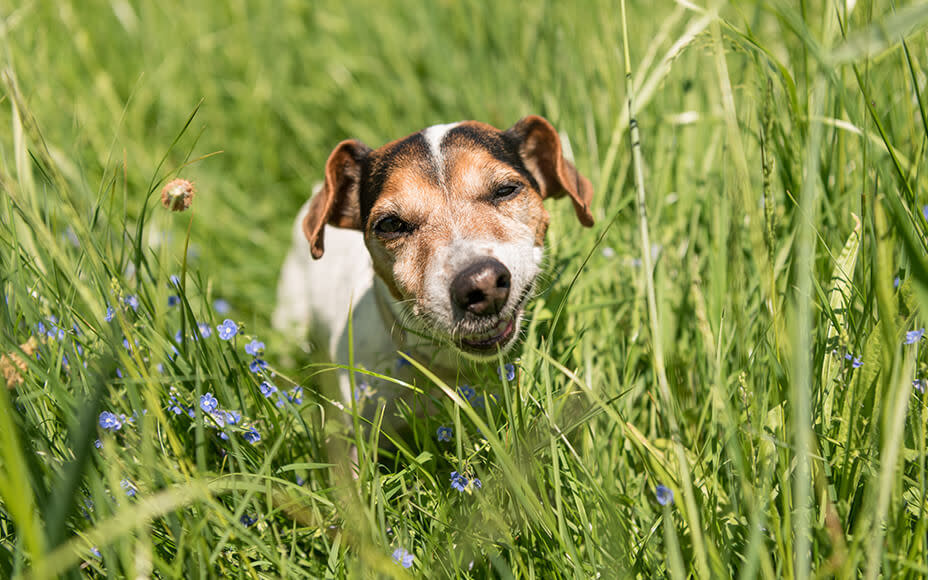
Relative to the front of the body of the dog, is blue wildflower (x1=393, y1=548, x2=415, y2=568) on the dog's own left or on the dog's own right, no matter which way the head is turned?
on the dog's own right

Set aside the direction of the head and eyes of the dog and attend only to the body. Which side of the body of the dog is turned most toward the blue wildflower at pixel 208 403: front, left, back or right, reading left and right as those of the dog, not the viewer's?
right

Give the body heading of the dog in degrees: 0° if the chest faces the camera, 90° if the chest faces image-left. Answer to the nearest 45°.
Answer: approximately 315°
